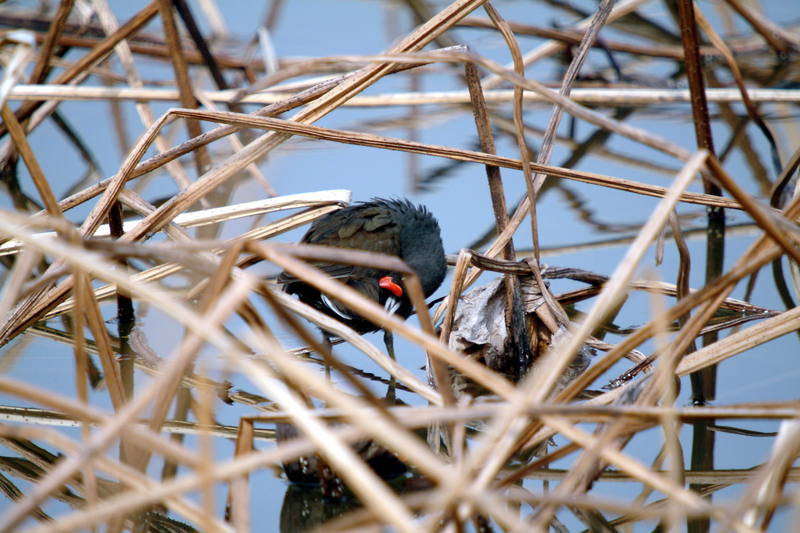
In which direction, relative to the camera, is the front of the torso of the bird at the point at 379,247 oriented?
to the viewer's right
